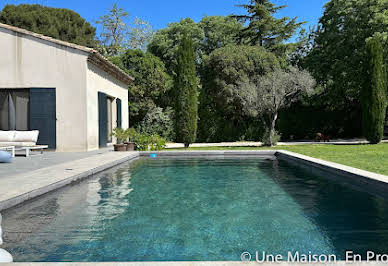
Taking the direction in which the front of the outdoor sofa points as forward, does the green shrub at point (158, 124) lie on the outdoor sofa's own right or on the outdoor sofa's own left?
on the outdoor sofa's own left

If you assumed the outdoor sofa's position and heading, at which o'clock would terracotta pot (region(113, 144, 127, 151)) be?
The terracotta pot is roughly at 9 o'clock from the outdoor sofa.

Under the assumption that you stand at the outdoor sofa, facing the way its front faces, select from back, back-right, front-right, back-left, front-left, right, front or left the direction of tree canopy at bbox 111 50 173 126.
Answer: back-left

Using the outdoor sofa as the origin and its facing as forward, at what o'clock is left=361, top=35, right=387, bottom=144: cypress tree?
The cypress tree is roughly at 9 o'clock from the outdoor sofa.

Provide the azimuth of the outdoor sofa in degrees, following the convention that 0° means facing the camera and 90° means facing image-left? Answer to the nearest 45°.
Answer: approximately 0°

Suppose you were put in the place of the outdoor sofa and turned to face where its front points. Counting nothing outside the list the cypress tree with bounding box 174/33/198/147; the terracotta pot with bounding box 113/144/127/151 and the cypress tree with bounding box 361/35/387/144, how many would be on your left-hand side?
3

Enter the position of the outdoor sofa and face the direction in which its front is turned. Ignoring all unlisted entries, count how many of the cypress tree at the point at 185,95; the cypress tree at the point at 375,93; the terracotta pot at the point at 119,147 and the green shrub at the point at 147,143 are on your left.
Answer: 4

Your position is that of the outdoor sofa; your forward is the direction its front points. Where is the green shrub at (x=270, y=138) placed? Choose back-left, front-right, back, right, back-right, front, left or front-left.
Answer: left

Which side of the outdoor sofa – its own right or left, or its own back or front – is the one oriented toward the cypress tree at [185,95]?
left
